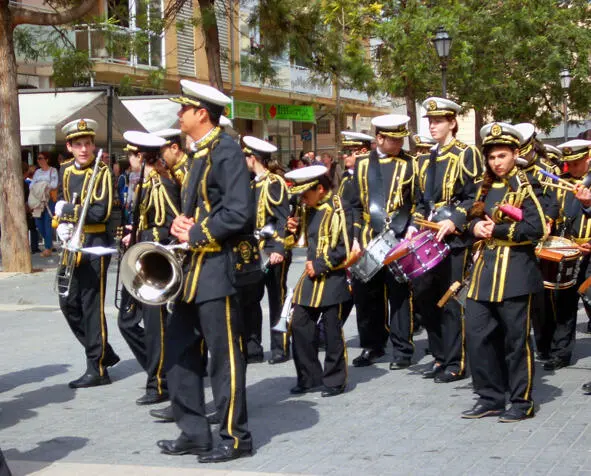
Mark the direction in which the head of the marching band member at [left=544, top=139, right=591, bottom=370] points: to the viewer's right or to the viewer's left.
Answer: to the viewer's left

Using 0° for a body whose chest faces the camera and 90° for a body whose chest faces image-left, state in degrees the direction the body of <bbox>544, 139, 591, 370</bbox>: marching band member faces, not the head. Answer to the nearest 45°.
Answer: approximately 45°

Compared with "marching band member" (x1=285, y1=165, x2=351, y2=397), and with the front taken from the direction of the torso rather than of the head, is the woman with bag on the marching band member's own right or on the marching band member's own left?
on the marching band member's own right

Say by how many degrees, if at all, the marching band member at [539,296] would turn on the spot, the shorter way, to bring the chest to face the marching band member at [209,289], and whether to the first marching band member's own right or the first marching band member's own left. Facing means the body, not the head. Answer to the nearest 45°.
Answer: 0° — they already face them

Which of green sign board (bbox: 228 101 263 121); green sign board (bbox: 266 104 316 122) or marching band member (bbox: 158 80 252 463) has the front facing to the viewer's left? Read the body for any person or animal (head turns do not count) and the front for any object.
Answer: the marching band member

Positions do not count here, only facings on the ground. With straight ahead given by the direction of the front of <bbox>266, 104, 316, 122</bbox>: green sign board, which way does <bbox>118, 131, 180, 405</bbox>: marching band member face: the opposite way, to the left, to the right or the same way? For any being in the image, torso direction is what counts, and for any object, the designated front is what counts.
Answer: to the right
